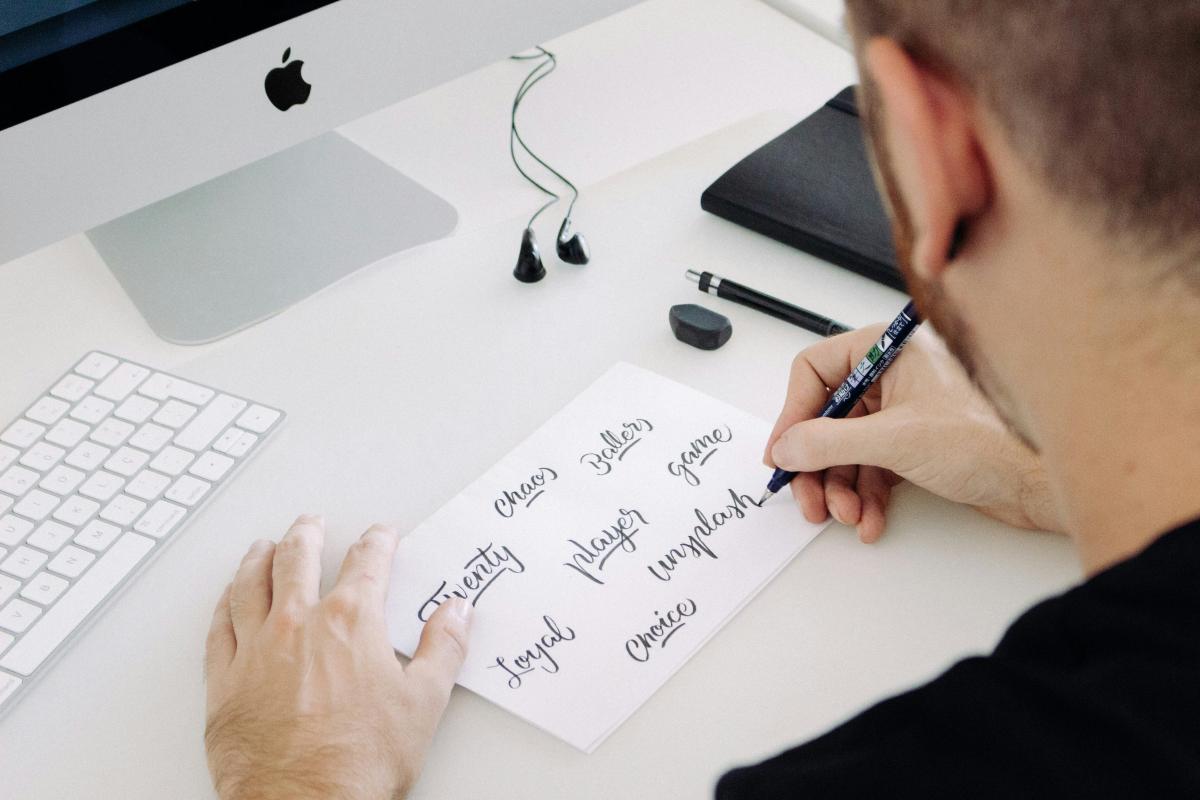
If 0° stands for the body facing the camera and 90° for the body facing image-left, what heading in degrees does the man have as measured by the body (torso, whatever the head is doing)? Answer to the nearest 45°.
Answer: approximately 135°

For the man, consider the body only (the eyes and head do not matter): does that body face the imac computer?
yes

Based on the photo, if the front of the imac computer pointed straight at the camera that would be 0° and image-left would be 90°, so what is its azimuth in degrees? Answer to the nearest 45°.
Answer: approximately 315°

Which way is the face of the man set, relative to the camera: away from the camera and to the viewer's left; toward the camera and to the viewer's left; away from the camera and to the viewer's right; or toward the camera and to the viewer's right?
away from the camera and to the viewer's left
